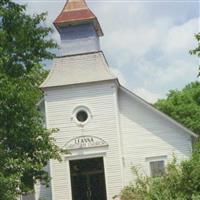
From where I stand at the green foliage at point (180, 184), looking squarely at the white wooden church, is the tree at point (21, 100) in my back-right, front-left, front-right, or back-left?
front-left

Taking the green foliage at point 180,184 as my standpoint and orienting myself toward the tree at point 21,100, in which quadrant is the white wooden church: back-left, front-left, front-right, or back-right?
front-right

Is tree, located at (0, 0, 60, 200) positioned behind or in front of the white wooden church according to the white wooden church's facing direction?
in front

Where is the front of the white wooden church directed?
toward the camera

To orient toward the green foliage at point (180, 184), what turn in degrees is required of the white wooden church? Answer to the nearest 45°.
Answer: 0° — it already faces it
